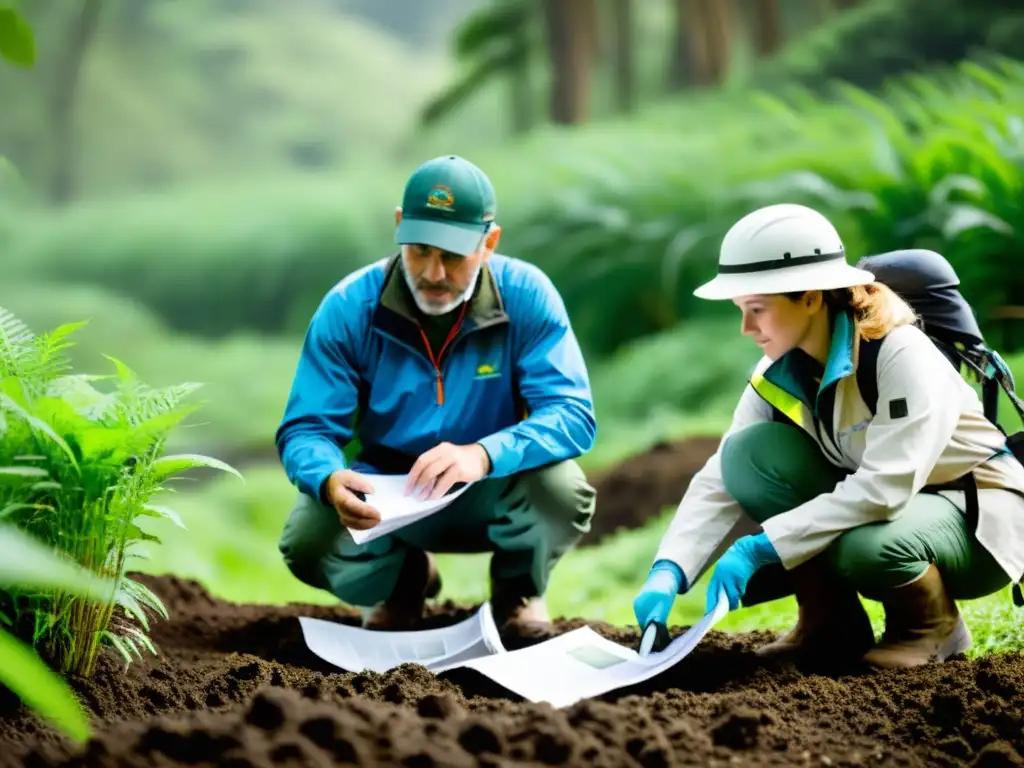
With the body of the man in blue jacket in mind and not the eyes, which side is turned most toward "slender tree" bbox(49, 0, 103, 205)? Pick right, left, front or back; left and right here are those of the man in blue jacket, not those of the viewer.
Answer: back

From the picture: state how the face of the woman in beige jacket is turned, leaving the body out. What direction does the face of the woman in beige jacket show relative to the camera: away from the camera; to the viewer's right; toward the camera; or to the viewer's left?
to the viewer's left

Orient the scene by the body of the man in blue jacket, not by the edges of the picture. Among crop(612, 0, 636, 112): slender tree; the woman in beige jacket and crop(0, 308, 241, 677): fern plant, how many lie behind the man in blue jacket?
1

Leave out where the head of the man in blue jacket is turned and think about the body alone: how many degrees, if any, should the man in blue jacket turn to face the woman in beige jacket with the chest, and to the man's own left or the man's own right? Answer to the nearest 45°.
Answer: approximately 45° to the man's own left

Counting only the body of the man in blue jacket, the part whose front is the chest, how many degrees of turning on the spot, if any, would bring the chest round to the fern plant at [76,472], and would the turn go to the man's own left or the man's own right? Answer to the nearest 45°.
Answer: approximately 45° to the man's own right

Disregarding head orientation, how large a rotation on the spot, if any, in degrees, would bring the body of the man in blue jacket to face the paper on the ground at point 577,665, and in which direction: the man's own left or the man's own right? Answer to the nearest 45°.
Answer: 0° — they already face it

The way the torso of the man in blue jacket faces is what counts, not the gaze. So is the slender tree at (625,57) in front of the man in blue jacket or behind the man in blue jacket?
behind

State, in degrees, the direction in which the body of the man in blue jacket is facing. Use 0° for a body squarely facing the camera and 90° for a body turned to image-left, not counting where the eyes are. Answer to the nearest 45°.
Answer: approximately 0°
